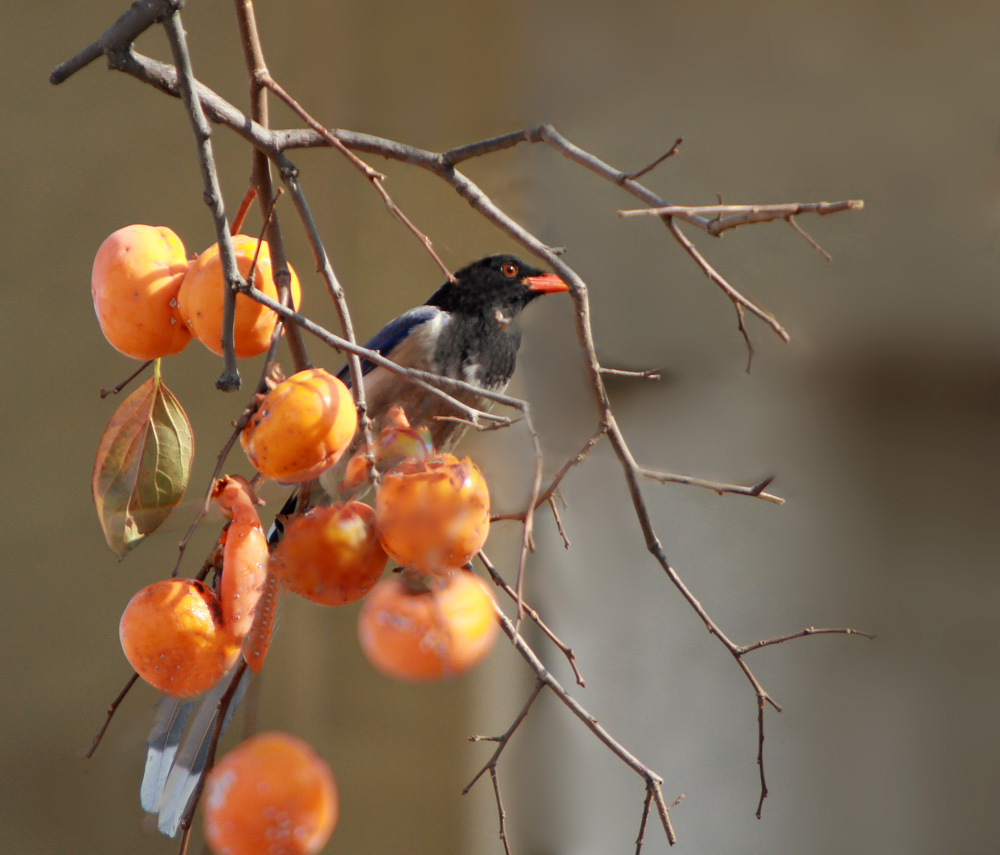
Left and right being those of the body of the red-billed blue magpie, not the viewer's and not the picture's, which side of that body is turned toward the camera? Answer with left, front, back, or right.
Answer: right

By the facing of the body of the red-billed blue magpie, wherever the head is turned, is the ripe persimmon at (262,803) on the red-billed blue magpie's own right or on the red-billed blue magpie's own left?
on the red-billed blue magpie's own right

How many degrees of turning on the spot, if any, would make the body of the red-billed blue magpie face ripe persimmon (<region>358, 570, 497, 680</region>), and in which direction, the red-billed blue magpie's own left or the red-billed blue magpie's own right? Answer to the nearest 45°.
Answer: approximately 90° to the red-billed blue magpie's own right

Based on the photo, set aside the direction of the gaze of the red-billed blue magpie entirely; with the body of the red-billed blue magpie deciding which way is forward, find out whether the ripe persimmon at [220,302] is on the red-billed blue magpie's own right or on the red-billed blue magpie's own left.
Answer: on the red-billed blue magpie's own right

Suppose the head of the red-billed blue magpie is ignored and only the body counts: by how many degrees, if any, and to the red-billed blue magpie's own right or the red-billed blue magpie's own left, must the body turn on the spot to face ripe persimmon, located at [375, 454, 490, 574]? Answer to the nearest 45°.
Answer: approximately 90° to the red-billed blue magpie's own right

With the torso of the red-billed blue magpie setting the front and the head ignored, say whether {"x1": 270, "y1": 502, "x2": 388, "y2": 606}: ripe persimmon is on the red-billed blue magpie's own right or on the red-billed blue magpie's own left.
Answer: on the red-billed blue magpie's own right

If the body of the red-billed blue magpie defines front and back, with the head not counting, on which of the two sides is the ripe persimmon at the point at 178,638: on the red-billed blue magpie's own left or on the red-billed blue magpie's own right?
on the red-billed blue magpie's own right
